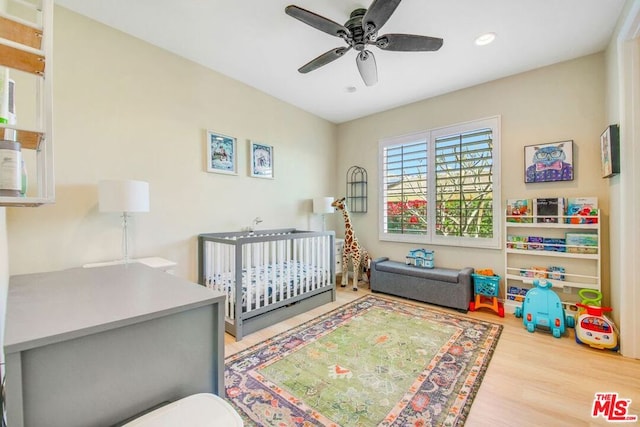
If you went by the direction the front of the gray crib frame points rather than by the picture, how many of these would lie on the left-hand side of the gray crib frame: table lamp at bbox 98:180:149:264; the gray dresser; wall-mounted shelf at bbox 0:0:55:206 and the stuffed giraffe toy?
1

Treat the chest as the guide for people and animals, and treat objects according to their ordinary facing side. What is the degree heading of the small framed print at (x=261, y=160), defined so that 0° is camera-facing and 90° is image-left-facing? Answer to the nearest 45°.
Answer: approximately 315°

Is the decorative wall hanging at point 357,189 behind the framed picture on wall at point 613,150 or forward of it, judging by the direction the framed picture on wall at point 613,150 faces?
forward

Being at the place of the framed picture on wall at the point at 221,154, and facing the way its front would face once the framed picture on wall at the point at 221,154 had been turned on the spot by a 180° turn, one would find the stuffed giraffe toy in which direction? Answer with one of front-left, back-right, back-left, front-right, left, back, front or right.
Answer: back-right

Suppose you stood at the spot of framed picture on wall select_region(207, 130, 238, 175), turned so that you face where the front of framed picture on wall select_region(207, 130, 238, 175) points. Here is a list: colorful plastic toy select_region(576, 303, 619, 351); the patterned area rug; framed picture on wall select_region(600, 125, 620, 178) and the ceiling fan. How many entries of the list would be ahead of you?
4

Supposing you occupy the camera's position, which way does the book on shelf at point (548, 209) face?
facing the viewer

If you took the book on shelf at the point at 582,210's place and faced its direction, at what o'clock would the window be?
The window is roughly at 3 o'clock from the book on shelf.

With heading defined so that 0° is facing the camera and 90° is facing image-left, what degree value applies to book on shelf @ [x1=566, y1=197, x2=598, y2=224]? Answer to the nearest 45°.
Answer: approximately 0°

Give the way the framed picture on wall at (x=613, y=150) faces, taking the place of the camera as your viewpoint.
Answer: facing to the left of the viewer

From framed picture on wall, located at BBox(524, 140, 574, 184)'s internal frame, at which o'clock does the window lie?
The window is roughly at 3 o'clock from the framed picture on wall.

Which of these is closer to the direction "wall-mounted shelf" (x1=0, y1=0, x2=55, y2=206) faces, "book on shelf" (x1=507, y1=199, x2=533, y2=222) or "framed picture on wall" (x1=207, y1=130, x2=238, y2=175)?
the book on shelf

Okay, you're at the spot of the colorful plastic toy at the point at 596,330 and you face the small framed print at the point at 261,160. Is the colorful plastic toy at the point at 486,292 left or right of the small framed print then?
right
